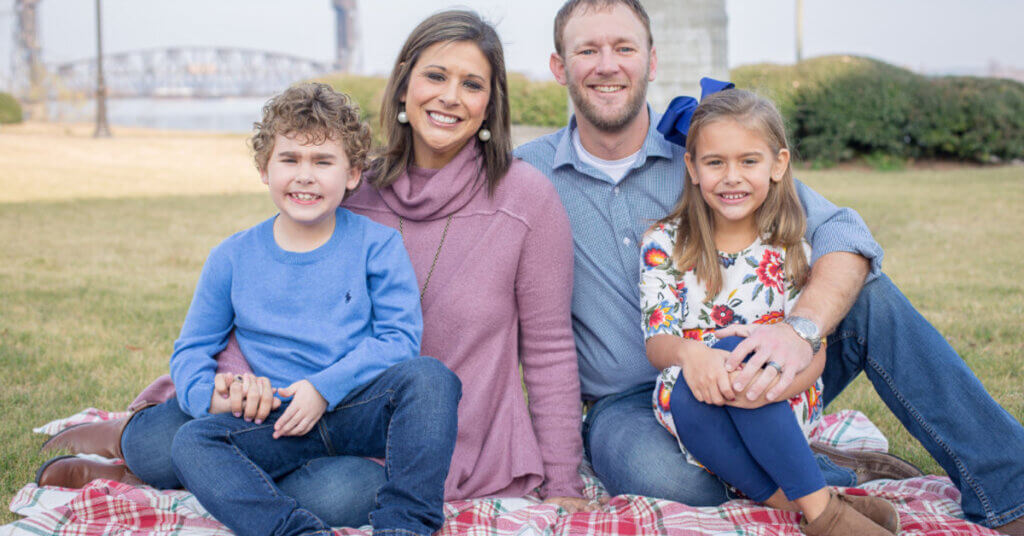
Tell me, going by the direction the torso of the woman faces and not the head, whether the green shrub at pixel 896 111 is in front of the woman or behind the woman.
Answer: behind

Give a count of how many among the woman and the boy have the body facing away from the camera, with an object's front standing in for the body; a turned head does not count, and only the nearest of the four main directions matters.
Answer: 0

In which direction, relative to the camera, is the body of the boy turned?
toward the camera

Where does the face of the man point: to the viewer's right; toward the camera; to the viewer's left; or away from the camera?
toward the camera

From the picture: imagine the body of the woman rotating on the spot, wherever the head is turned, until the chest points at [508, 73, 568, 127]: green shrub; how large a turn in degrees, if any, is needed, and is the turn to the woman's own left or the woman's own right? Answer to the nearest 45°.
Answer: approximately 135° to the woman's own right

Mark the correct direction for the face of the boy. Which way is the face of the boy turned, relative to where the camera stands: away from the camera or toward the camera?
toward the camera

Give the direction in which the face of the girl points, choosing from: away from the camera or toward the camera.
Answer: toward the camera

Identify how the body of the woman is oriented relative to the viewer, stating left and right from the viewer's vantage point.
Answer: facing the viewer and to the left of the viewer

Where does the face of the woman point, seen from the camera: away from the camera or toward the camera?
toward the camera

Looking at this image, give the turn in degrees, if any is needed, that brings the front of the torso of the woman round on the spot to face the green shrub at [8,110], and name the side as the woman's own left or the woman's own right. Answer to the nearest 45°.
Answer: approximately 135° to the woman's own right

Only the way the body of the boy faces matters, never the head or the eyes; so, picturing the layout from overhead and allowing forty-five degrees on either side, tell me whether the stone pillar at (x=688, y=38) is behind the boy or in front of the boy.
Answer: behind
